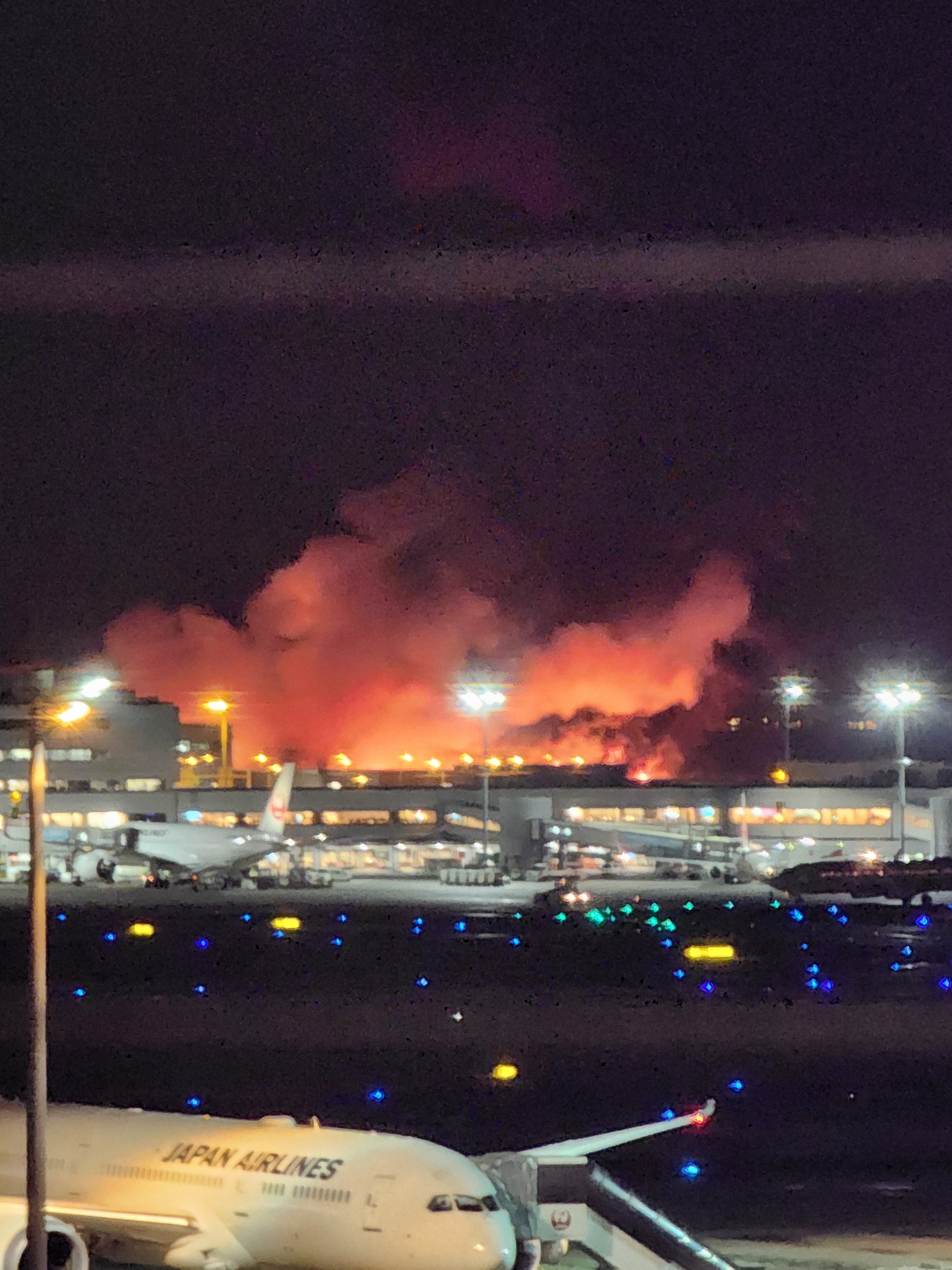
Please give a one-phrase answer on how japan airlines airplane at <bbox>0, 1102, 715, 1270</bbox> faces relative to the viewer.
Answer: facing the viewer and to the right of the viewer

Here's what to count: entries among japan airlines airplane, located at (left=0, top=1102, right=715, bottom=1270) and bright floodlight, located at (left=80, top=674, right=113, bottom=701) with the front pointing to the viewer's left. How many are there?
0

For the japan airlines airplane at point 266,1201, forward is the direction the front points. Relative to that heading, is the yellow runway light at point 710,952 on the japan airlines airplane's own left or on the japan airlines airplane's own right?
on the japan airlines airplane's own left
